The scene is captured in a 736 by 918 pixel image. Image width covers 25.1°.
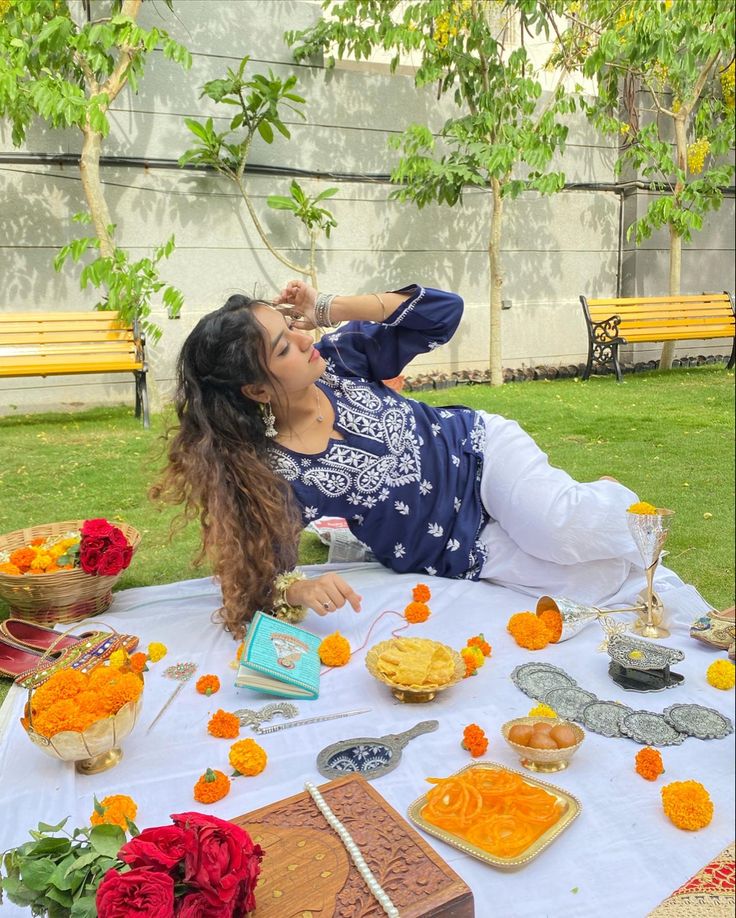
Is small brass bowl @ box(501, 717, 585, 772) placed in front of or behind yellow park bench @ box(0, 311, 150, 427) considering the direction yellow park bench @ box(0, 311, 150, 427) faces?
in front

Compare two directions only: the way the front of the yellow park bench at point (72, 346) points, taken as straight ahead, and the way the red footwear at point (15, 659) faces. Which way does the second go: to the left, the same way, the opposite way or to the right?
to the left

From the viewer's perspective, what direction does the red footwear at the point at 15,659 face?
to the viewer's right

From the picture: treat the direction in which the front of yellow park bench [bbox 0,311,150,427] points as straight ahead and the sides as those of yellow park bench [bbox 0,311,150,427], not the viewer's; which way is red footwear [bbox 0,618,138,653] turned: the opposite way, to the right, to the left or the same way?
to the left

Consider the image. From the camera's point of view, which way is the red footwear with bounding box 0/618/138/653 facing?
to the viewer's right

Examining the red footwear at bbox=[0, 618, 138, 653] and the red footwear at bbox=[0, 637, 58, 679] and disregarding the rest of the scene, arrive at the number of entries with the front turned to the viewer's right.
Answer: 2

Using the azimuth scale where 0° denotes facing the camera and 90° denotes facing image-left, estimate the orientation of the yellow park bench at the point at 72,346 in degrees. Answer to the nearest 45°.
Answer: approximately 0°

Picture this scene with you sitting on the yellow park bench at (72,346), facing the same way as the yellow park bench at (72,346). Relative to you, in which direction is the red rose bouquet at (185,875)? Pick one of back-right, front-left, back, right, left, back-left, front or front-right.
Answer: front

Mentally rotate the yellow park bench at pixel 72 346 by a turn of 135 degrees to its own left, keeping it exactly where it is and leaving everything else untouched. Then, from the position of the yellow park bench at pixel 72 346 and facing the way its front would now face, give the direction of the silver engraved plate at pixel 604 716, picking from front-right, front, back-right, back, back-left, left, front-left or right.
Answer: right

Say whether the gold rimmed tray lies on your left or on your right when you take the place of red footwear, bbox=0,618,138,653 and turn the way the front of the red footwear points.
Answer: on your right

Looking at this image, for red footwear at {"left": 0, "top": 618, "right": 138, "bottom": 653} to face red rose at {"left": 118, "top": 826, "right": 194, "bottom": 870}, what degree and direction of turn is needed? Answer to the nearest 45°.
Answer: approximately 90° to its right
